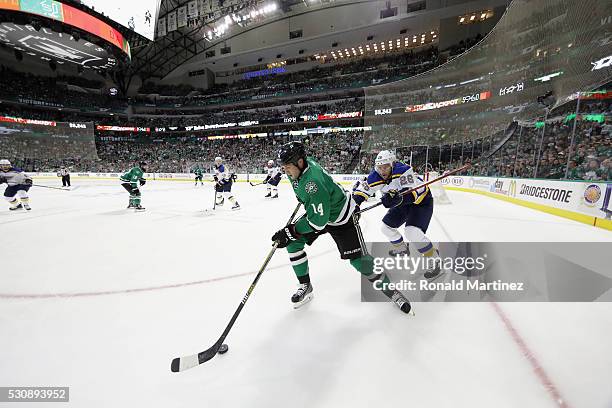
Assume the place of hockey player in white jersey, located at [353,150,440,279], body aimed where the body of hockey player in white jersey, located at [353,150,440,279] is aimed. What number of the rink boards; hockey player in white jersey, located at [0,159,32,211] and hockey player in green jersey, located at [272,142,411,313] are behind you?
1

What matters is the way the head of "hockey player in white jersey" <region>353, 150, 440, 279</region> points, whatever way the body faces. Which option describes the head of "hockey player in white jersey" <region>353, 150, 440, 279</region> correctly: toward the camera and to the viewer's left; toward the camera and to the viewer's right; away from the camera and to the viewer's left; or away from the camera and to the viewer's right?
toward the camera and to the viewer's left

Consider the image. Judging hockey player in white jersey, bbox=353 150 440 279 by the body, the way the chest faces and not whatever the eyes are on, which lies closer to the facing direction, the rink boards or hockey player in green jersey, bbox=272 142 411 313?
the hockey player in green jersey

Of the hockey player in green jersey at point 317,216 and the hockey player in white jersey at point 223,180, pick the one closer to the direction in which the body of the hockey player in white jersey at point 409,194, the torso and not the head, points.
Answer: the hockey player in green jersey

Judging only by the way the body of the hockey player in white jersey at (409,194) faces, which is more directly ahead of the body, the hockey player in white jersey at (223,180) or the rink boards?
the hockey player in white jersey

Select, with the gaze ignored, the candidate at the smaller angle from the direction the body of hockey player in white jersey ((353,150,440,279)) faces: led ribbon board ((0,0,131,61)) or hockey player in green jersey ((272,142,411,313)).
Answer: the hockey player in green jersey

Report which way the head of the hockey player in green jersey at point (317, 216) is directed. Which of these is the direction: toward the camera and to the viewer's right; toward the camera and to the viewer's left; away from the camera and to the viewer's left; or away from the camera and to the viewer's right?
toward the camera and to the viewer's left

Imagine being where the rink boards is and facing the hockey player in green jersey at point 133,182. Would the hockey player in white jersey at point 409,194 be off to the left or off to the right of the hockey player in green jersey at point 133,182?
left

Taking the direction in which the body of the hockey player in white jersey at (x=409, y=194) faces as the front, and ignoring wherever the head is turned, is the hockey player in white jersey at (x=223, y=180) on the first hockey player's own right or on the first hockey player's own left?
on the first hockey player's own right

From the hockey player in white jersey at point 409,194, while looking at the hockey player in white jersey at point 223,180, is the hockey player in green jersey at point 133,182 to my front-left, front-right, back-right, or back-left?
front-left

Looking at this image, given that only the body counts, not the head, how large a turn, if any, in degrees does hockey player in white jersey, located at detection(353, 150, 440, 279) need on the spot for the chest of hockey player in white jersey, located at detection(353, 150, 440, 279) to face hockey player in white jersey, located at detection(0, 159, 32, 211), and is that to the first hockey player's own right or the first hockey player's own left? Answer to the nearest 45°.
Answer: approximately 45° to the first hockey player's own right

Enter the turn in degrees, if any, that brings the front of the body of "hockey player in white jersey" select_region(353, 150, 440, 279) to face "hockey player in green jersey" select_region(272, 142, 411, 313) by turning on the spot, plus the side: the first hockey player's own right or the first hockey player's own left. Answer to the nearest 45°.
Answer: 0° — they already face them

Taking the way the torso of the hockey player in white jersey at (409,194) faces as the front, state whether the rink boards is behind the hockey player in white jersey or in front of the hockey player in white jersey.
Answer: behind

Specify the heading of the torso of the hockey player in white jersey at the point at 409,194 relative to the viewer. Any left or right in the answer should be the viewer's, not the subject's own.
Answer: facing the viewer and to the left of the viewer

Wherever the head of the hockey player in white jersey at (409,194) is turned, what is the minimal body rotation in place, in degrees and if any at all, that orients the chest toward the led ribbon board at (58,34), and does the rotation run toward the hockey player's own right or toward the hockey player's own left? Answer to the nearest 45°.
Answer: approximately 90° to the hockey player's own right
